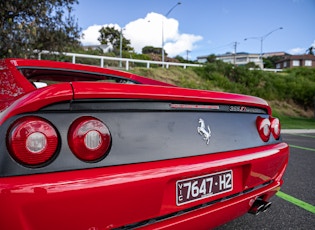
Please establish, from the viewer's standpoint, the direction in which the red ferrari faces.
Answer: facing away from the viewer and to the left of the viewer
